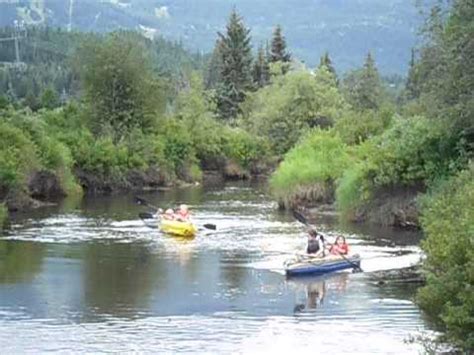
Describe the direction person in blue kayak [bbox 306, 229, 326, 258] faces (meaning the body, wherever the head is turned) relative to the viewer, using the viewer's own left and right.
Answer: facing the viewer and to the left of the viewer

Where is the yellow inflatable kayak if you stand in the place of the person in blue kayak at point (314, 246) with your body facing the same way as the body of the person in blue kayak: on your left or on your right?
on your right

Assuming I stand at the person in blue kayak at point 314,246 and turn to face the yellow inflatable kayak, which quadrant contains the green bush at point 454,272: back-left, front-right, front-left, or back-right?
back-left
